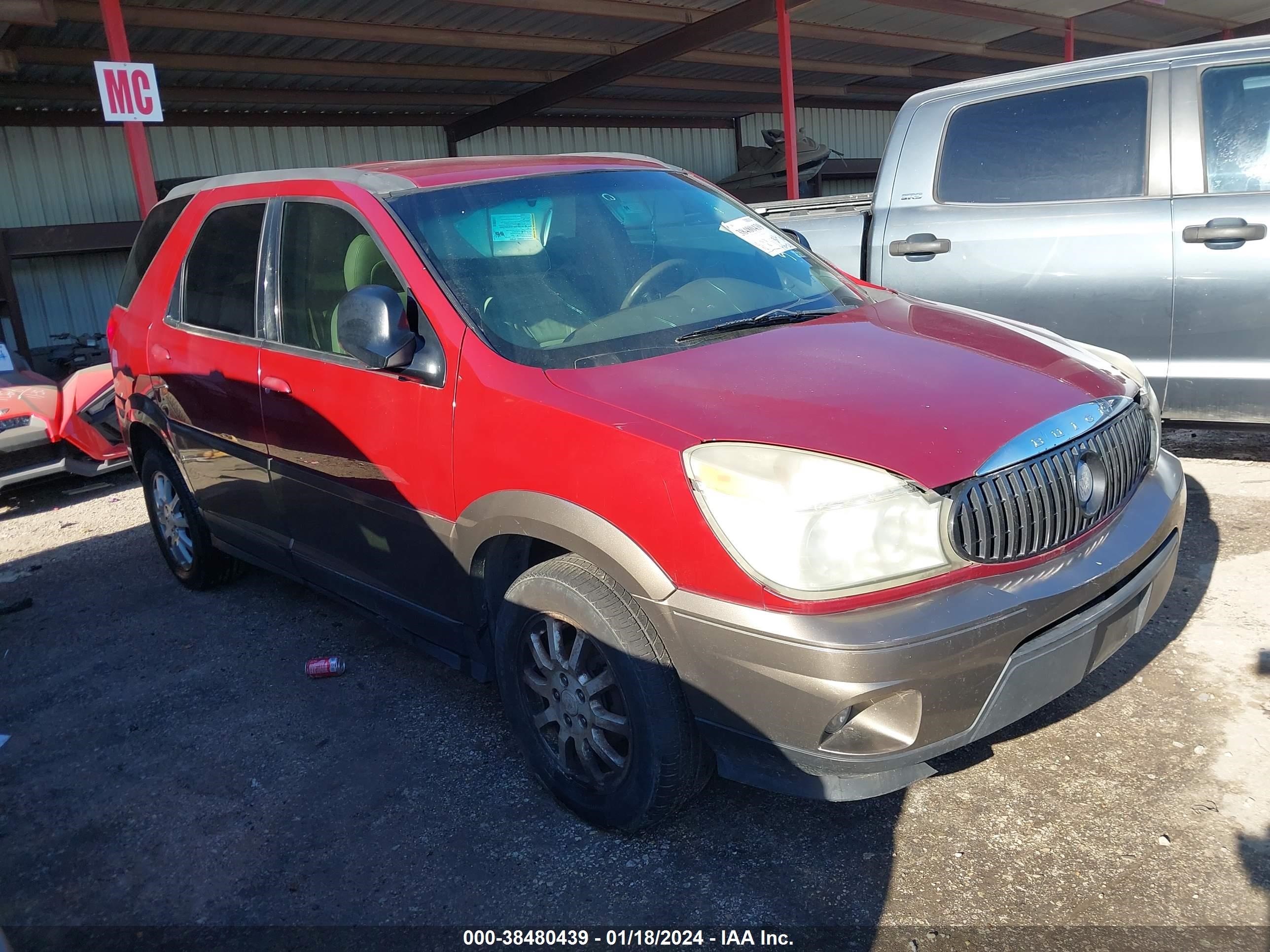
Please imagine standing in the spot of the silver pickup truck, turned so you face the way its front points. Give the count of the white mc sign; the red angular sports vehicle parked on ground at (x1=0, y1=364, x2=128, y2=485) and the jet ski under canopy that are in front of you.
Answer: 0

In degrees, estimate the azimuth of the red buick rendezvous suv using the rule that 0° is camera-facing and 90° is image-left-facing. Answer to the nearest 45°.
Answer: approximately 315°

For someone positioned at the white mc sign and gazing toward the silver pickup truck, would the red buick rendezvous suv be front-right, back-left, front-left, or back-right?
front-right

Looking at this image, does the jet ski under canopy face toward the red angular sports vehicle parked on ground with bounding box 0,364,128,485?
no

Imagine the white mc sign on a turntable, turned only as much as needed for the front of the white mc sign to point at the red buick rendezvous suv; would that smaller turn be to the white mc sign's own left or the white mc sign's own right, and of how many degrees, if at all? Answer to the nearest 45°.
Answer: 0° — it already faces it

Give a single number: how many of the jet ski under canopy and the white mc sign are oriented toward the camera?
1

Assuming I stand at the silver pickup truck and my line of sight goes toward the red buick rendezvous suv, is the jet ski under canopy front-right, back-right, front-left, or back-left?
back-right

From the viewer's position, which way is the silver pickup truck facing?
facing the viewer and to the right of the viewer

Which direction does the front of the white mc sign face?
toward the camera

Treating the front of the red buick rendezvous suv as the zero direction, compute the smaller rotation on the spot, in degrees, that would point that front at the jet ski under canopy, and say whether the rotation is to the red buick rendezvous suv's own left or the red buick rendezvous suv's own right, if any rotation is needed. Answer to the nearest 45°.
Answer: approximately 135° to the red buick rendezvous suv's own left
